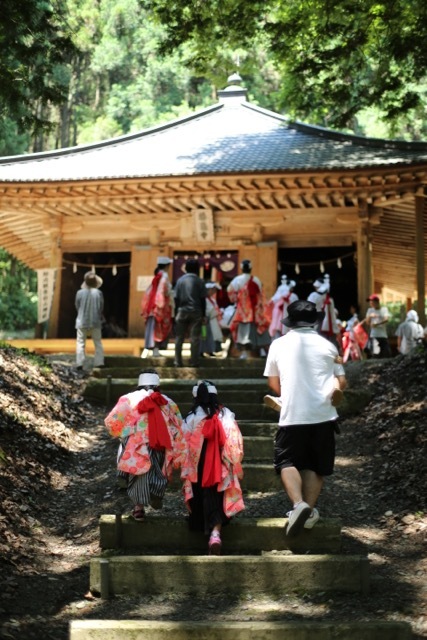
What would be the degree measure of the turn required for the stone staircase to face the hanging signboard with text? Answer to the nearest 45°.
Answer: approximately 180°

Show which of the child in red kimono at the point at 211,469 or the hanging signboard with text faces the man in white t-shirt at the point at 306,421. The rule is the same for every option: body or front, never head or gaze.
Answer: the hanging signboard with text

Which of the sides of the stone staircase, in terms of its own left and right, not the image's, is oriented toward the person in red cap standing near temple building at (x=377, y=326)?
back

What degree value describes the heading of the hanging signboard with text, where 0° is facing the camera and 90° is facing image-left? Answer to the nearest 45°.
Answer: approximately 0°

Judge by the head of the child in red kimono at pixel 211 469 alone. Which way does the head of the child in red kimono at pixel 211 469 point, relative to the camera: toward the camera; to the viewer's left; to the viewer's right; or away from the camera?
away from the camera

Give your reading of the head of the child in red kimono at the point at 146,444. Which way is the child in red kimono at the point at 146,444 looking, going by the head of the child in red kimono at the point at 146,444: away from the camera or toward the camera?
away from the camera

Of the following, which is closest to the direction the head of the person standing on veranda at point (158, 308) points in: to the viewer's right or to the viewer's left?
to the viewer's right

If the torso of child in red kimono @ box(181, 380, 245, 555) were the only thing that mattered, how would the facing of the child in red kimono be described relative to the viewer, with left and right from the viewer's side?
facing away from the viewer
